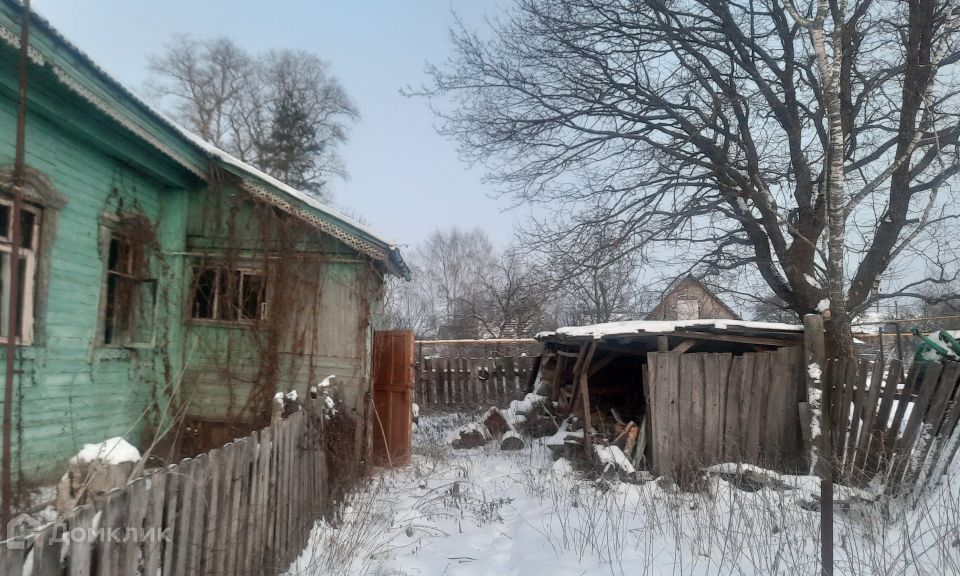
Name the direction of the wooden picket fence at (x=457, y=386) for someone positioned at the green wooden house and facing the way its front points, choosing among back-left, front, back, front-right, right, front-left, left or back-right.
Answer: left

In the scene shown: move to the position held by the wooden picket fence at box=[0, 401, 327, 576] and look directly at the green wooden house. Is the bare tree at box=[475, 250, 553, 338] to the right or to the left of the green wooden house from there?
right

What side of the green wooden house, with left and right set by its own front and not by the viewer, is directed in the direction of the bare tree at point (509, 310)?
left

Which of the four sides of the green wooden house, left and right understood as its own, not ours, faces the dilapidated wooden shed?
front

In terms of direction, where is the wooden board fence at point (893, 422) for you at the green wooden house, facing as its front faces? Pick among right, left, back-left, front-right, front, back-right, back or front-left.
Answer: front

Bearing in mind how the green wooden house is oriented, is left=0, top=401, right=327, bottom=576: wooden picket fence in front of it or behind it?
in front

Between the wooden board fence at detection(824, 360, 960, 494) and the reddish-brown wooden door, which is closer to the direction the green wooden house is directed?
the wooden board fence

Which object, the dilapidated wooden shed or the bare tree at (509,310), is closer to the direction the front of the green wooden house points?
the dilapidated wooden shed

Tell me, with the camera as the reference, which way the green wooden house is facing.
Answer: facing the viewer and to the right of the viewer

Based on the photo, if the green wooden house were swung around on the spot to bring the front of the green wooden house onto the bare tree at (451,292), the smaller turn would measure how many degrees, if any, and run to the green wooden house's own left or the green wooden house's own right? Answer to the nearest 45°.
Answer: approximately 90° to the green wooden house's own left
